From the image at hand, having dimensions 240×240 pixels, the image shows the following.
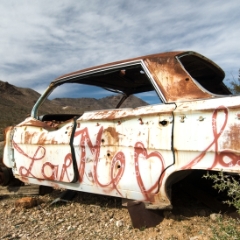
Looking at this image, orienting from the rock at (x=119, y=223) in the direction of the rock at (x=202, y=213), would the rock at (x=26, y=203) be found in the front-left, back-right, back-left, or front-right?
back-left

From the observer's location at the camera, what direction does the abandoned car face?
facing away from the viewer and to the left of the viewer

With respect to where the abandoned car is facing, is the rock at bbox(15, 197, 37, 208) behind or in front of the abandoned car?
in front
